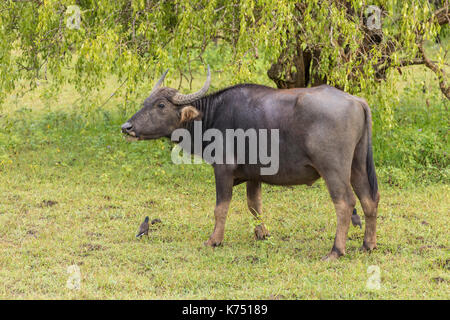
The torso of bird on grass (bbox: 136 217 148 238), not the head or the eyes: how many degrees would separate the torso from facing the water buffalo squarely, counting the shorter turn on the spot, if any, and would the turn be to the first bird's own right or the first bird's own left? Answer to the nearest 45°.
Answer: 0° — it already faces it

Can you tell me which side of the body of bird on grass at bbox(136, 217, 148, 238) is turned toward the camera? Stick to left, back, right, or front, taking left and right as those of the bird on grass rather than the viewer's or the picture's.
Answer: right
